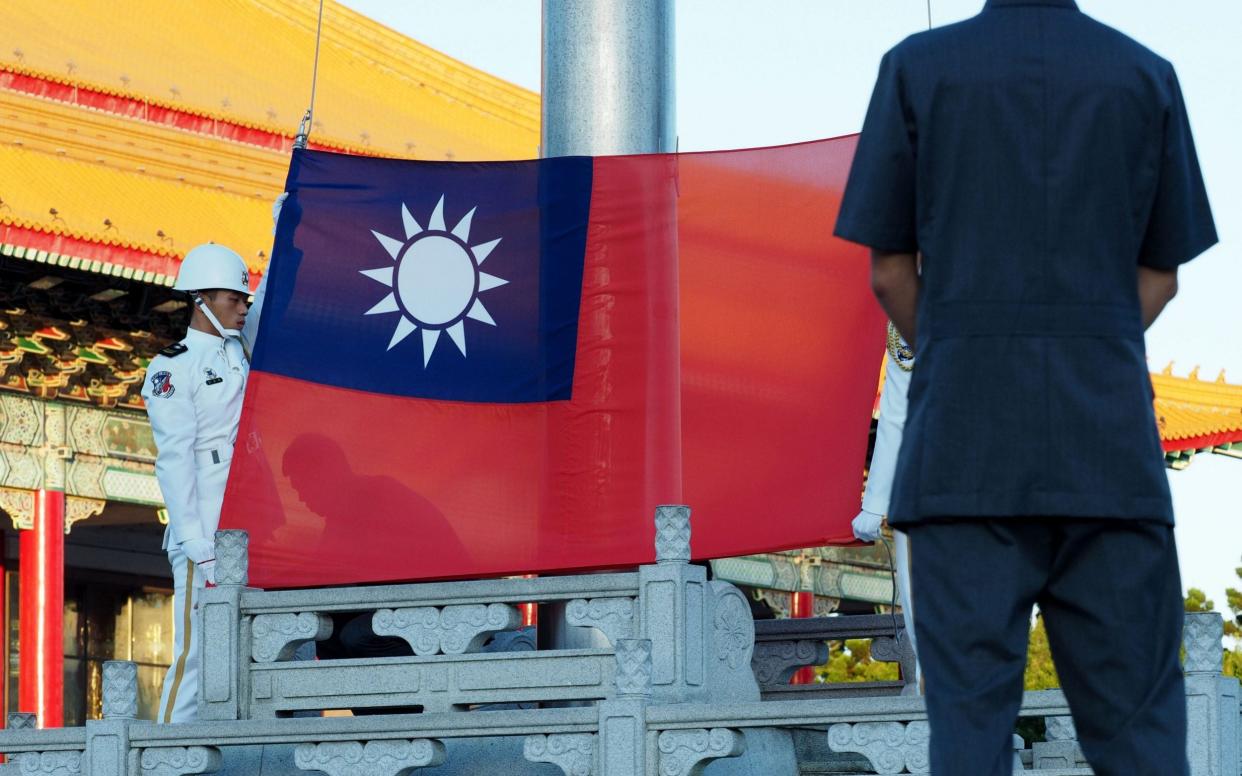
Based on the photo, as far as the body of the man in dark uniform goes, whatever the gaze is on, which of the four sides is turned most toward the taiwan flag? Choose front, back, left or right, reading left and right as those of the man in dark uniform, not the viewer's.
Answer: front

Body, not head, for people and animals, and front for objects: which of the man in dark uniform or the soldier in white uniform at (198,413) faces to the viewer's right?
the soldier in white uniform

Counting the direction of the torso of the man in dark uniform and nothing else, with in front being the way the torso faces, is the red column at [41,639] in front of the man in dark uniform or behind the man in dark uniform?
in front

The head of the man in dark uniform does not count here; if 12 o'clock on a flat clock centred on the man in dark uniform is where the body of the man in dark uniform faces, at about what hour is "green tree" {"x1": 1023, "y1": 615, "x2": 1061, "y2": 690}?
The green tree is roughly at 12 o'clock from the man in dark uniform.

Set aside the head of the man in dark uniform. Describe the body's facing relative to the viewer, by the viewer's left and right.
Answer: facing away from the viewer

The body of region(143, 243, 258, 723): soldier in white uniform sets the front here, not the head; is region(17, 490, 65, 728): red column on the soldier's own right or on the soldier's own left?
on the soldier's own left

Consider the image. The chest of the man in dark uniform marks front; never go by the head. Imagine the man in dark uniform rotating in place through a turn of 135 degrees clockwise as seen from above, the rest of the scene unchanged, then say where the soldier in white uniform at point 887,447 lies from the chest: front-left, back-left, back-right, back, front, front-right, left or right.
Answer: back-left

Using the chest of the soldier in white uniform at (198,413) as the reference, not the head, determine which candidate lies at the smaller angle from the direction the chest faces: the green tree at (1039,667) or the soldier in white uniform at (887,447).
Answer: the soldier in white uniform

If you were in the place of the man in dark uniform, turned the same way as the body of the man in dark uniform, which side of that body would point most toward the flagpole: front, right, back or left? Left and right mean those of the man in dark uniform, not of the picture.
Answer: front

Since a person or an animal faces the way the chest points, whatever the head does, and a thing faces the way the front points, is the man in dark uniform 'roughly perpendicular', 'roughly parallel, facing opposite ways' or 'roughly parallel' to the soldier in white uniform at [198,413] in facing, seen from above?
roughly perpendicular

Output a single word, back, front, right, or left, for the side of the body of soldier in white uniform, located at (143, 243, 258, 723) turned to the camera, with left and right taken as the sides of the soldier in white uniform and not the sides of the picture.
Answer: right

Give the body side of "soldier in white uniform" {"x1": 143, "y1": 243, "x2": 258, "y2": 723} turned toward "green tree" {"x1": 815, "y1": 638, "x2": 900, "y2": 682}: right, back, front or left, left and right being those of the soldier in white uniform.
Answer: left

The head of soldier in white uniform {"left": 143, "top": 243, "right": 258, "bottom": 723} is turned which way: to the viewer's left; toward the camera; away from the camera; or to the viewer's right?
to the viewer's right
